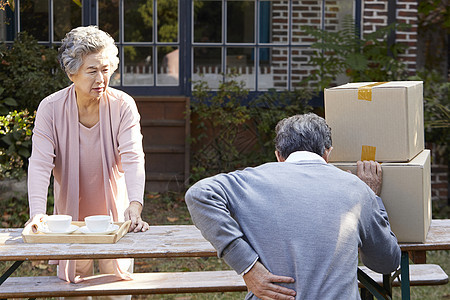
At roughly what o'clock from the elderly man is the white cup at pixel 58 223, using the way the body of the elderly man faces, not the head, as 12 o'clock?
The white cup is roughly at 10 o'clock from the elderly man.

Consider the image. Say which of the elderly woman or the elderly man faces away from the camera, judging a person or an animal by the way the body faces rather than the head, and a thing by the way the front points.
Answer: the elderly man

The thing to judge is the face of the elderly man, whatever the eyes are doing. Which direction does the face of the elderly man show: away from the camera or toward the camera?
away from the camera

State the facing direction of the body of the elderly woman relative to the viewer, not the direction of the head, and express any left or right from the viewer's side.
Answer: facing the viewer

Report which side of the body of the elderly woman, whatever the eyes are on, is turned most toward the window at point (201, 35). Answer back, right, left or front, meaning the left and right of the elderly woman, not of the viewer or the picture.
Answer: back

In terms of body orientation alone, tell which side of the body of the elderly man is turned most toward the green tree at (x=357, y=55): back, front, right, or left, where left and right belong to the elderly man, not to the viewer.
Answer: front

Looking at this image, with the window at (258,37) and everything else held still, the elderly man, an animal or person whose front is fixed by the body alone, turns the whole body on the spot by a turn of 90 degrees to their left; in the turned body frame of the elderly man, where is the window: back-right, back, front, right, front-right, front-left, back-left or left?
right

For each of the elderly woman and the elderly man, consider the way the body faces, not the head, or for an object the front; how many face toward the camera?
1

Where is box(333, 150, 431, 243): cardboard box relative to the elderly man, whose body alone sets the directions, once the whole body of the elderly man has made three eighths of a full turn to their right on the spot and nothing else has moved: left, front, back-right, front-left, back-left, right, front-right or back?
left

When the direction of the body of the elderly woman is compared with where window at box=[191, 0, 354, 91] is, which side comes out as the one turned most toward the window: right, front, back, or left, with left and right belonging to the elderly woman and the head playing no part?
back

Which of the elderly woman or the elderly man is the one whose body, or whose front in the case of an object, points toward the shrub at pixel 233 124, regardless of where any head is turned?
the elderly man

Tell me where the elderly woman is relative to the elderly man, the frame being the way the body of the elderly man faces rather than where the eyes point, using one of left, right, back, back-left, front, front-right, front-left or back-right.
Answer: front-left

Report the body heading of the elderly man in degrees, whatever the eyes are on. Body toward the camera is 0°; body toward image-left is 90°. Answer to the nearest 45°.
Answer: approximately 180°

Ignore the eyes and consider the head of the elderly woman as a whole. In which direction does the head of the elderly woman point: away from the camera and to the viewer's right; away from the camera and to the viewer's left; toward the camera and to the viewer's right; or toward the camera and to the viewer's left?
toward the camera and to the viewer's right

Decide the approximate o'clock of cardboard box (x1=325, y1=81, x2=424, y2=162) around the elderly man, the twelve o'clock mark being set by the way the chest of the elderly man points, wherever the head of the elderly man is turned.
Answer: The cardboard box is roughly at 1 o'clock from the elderly man.

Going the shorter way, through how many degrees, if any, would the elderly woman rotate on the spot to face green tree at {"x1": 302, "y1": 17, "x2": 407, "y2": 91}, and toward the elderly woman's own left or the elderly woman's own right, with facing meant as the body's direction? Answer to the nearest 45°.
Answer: approximately 135° to the elderly woman's own left

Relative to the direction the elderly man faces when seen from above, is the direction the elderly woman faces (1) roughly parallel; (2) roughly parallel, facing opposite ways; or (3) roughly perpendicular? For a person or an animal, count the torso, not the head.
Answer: roughly parallel, facing opposite ways
